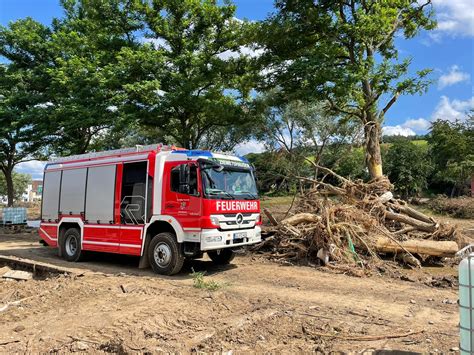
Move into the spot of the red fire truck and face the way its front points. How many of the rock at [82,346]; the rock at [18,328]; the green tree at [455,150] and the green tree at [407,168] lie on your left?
2

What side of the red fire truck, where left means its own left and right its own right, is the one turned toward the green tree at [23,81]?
back

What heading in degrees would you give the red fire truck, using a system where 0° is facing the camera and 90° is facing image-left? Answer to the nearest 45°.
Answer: approximately 315°

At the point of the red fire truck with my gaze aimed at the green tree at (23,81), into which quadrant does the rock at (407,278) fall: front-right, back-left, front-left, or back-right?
back-right

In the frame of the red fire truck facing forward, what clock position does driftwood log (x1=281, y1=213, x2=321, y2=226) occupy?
The driftwood log is roughly at 10 o'clock from the red fire truck.

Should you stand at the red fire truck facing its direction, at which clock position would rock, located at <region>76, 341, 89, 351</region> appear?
The rock is roughly at 2 o'clock from the red fire truck.

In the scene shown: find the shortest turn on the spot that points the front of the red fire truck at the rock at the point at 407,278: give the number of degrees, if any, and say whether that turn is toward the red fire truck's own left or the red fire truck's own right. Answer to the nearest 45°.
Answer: approximately 45° to the red fire truck's own left

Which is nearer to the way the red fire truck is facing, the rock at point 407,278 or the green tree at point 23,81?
the rock

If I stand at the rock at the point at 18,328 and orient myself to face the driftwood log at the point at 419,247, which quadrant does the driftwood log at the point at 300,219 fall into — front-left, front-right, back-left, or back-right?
front-left

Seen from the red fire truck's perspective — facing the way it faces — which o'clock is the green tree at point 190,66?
The green tree is roughly at 8 o'clock from the red fire truck.

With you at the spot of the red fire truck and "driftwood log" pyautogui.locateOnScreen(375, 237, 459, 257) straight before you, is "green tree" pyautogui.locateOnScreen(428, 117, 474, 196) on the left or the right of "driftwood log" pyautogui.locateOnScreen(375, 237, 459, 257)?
left

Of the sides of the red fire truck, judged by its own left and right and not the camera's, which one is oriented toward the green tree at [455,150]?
left
